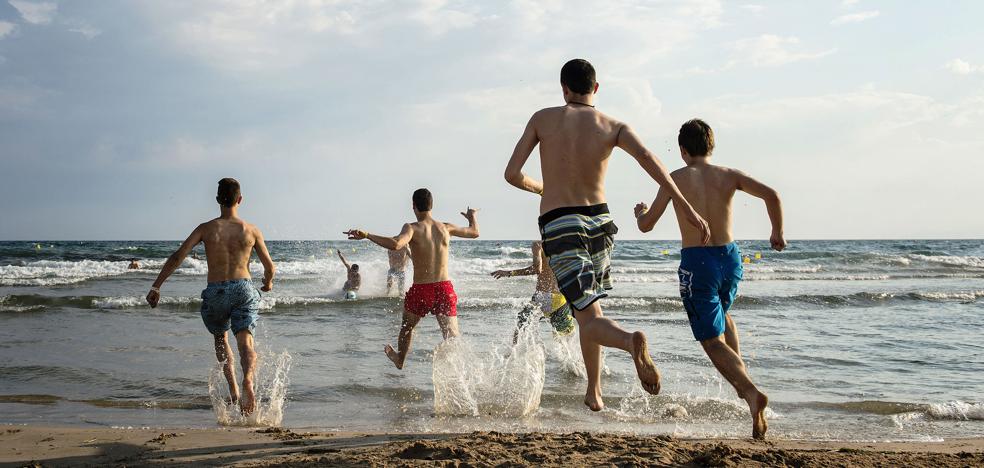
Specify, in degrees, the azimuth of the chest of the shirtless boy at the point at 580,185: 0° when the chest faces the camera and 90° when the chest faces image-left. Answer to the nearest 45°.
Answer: approximately 180°

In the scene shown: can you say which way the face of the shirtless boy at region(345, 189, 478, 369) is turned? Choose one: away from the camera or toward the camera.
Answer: away from the camera

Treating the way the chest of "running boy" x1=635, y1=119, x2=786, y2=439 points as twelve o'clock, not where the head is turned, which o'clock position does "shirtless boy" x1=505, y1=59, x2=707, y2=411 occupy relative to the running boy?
The shirtless boy is roughly at 9 o'clock from the running boy.

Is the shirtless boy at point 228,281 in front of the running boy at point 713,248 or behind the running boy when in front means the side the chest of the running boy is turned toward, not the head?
in front

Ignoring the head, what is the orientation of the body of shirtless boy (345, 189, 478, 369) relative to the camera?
away from the camera

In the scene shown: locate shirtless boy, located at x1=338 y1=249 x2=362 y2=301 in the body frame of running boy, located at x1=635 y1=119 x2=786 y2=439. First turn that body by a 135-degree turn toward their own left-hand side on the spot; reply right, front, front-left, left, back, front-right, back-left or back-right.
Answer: back-right

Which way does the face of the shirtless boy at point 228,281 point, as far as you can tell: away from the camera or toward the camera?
away from the camera

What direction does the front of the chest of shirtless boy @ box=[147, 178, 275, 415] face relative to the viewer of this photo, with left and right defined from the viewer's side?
facing away from the viewer
